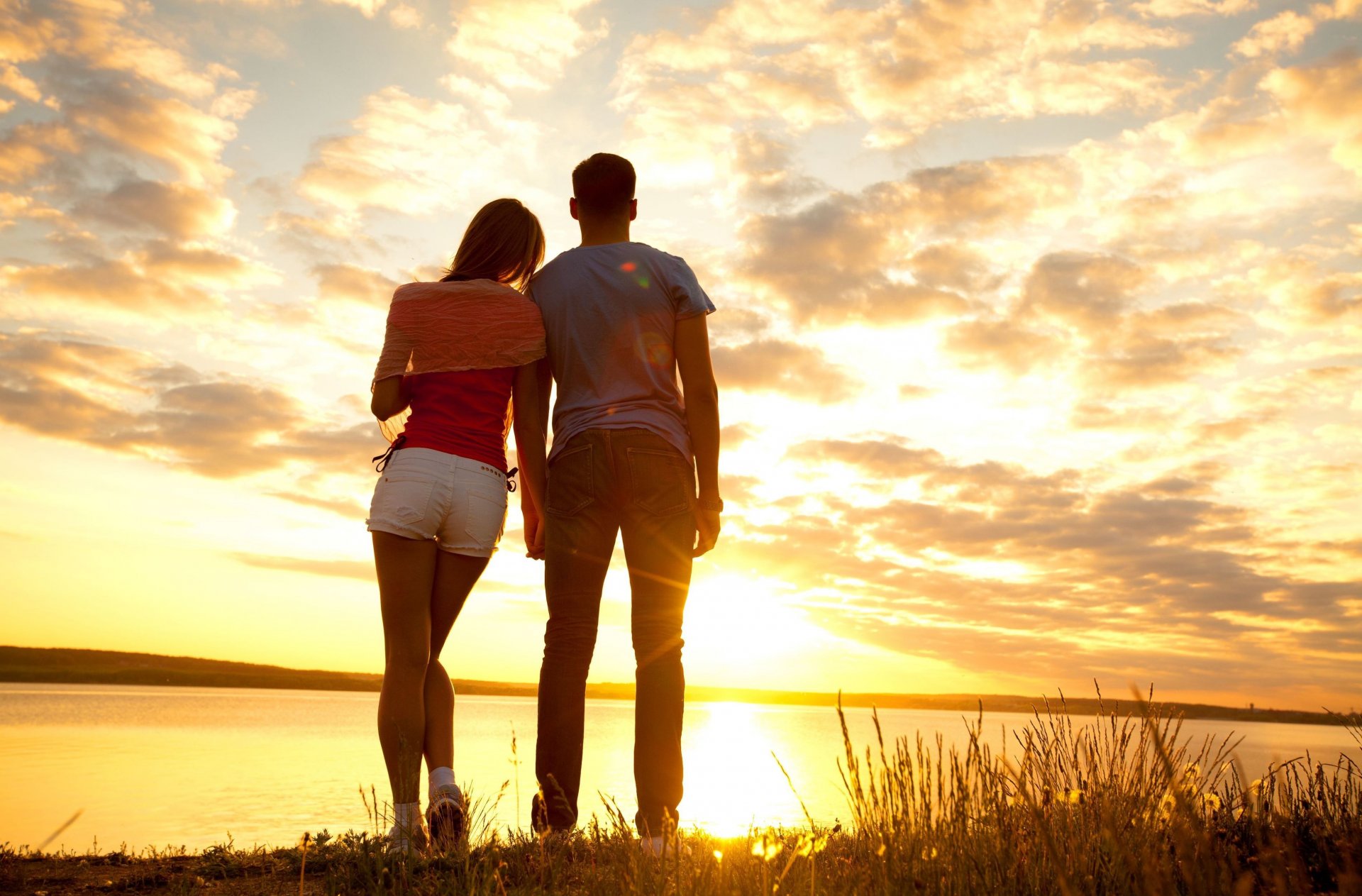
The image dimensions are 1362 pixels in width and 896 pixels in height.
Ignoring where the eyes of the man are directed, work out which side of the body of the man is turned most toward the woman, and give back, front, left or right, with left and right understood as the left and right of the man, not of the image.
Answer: left

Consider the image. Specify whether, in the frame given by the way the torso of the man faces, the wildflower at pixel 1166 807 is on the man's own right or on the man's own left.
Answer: on the man's own right

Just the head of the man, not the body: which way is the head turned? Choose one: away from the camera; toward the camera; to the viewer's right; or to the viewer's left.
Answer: away from the camera

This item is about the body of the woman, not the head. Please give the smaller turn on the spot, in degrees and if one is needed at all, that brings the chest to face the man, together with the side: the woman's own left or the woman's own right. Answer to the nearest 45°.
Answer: approximately 90° to the woman's own right

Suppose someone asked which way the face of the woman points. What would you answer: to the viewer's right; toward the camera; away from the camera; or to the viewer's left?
away from the camera

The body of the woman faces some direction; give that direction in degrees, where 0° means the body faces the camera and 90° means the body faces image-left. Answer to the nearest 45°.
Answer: approximately 180°

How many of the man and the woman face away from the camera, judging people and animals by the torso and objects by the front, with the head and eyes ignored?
2

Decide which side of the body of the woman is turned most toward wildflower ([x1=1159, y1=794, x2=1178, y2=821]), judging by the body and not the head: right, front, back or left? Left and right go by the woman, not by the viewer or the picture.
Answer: right

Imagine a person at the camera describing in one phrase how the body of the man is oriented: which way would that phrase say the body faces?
away from the camera
